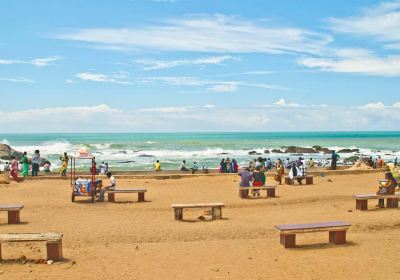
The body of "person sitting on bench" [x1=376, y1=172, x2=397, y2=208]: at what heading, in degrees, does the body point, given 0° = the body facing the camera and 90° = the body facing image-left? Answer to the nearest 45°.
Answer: approximately 90°

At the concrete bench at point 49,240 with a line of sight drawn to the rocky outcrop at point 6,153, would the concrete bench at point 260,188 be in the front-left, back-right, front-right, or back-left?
front-right

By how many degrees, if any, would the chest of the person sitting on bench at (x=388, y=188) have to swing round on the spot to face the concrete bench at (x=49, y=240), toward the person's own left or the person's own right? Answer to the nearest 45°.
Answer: approximately 45° to the person's own left

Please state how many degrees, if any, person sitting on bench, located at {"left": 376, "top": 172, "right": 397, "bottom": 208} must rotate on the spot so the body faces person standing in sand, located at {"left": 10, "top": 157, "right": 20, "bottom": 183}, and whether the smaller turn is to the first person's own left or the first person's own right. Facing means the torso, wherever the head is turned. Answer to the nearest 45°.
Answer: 0° — they already face them

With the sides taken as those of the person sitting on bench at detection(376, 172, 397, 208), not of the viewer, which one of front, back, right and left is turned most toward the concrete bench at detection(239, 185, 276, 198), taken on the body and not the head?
front
